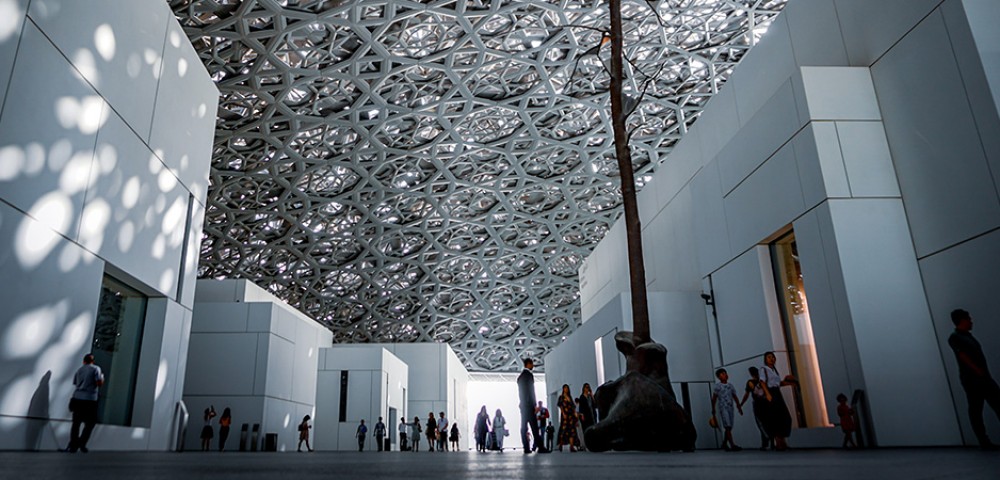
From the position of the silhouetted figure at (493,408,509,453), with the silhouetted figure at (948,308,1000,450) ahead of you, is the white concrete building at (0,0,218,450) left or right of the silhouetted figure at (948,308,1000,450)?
right

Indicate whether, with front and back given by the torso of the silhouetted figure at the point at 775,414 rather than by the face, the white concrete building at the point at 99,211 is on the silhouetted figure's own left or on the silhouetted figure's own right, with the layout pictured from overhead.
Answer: on the silhouetted figure's own right

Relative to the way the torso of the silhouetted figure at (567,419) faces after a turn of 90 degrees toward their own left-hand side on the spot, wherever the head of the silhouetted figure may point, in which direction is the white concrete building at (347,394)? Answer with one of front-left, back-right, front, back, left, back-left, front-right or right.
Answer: back-left

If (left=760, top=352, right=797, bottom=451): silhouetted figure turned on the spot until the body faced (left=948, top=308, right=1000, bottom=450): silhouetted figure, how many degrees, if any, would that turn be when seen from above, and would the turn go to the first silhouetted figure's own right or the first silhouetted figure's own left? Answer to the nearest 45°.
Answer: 0° — they already face them

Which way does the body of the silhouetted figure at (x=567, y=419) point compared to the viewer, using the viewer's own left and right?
facing the viewer

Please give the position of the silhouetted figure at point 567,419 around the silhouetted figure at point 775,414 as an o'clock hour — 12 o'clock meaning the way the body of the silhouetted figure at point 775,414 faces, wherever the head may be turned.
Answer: the silhouetted figure at point 567,419 is roughly at 6 o'clock from the silhouetted figure at point 775,414.

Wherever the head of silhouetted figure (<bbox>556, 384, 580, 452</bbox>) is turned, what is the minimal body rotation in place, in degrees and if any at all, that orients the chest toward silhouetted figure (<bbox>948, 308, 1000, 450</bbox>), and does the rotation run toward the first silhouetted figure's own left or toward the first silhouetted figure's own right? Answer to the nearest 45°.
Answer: approximately 45° to the first silhouetted figure's own left

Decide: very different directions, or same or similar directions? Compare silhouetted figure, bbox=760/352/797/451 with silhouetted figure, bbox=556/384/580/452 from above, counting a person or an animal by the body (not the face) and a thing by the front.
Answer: same or similar directions

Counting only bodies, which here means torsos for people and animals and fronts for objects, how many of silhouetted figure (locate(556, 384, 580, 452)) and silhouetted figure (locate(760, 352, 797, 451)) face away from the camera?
0

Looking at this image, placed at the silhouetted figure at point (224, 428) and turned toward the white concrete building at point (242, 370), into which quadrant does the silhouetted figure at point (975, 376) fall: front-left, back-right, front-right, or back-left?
back-right

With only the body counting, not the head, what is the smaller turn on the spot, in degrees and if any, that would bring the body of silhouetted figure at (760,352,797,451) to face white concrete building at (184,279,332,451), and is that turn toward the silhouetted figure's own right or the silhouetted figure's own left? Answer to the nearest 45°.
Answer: approximately 135° to the silhouetted figure's own right

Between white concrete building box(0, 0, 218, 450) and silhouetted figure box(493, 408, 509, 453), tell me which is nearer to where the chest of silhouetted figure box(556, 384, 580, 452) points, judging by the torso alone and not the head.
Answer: the white concrete building

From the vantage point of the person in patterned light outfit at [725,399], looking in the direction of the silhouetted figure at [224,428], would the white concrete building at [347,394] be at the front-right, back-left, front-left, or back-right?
front-right

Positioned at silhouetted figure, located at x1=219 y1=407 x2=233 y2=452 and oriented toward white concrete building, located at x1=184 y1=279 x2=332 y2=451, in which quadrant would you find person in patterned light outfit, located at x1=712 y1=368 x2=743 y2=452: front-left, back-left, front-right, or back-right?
back-right

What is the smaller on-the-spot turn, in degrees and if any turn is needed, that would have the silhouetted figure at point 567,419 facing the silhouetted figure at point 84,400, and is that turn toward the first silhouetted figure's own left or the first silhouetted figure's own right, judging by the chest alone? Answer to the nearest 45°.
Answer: approximately 45° to the first silhouetted figure's own right

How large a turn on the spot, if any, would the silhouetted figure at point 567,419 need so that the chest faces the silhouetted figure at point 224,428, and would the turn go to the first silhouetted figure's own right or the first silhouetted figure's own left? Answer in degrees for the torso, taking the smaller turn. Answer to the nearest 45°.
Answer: approximately 90° to the first silhouetted figure's own right

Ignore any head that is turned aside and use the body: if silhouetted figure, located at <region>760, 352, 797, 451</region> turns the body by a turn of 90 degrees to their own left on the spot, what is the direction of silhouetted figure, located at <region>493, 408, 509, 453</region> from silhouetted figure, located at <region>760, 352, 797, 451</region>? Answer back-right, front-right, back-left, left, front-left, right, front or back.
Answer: left
